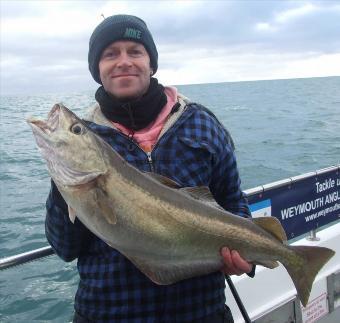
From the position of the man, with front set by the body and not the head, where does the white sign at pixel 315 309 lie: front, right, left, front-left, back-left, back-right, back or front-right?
back-left

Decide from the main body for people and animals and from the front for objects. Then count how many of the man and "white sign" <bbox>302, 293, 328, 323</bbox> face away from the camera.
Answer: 0

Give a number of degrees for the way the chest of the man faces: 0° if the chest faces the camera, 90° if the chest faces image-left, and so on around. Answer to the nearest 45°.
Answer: approximately 0°
